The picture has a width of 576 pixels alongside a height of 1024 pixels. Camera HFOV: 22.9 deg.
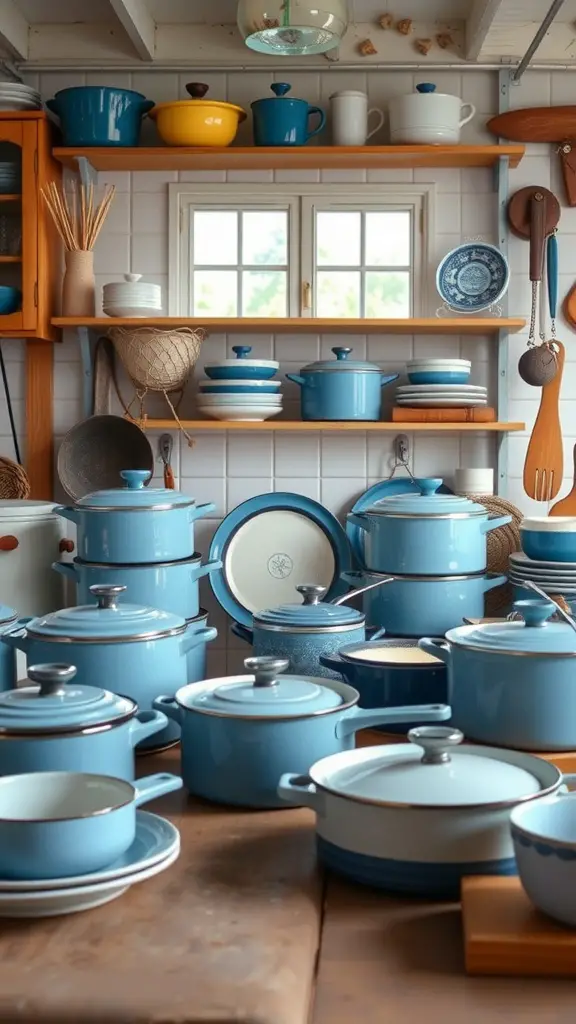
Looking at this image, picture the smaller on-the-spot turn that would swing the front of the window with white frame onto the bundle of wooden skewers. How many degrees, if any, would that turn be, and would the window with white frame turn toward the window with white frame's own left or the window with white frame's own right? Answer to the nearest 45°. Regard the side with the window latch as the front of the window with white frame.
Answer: approximately 90° to the window with white frame's own right

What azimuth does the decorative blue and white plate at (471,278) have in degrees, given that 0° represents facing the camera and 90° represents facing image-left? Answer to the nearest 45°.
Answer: approximately 0°

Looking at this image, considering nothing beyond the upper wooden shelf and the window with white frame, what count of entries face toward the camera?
2

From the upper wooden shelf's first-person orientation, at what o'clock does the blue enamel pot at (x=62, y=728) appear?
The blue enamel pot is roughly at 12 o'clock from the upper wooden shelf.

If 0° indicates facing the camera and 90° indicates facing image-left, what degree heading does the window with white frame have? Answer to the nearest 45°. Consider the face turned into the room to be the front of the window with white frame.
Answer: approximately 0°

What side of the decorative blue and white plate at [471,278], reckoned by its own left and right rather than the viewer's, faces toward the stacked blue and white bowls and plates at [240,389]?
right

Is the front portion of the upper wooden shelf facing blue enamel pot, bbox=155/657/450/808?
yes

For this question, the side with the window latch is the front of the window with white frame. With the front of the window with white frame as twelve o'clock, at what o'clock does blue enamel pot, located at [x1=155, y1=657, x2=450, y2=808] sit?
The blue enamel pot is roughly at 12 o'clock from the window with white frame.

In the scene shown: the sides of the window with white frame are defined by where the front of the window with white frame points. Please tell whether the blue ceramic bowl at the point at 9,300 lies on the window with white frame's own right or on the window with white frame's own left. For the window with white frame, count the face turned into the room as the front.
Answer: on the window with white frame's own right
